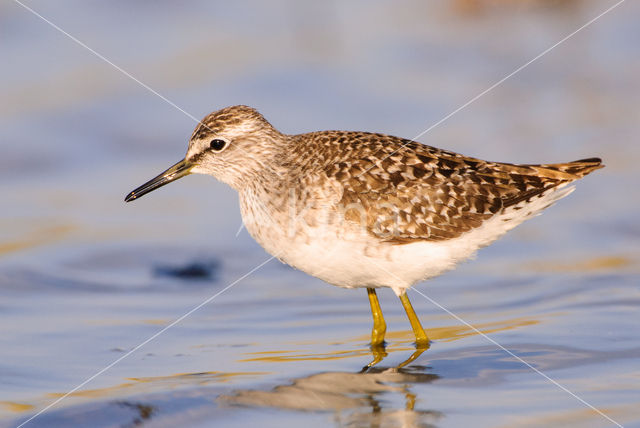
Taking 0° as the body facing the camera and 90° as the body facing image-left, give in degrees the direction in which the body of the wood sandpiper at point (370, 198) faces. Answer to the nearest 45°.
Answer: approximately 90°
